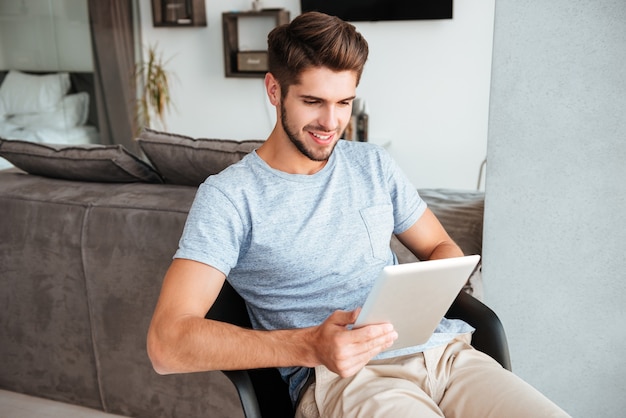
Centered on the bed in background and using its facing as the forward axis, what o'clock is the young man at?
The young man is roughly at 12 o'clock from the bed in background.

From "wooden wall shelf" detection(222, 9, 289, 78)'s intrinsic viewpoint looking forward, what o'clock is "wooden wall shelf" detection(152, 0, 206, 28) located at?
"wooden wall shelf" detection(152, 0, 206, 28) is roughly at 4 o'clock from "wooden wall shelf" detection(222, 9, 289, 78).

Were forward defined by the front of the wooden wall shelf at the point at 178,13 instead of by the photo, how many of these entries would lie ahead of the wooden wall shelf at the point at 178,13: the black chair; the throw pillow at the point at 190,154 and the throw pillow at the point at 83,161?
3

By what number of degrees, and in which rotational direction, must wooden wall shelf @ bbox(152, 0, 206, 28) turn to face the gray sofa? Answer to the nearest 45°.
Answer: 0° — it already faces it

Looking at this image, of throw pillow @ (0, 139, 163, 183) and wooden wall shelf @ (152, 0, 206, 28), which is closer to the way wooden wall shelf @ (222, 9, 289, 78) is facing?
the throw pillow

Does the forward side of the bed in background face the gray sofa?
yes

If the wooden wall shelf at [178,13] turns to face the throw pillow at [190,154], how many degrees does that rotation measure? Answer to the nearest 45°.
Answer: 0° — it already faces it

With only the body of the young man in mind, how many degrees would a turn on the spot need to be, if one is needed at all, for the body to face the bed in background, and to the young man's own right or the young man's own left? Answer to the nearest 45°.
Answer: approximately 180°

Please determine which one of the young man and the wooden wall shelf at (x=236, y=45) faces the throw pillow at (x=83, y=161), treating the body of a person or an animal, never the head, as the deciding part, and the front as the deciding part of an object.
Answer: the wooden wall shelf
